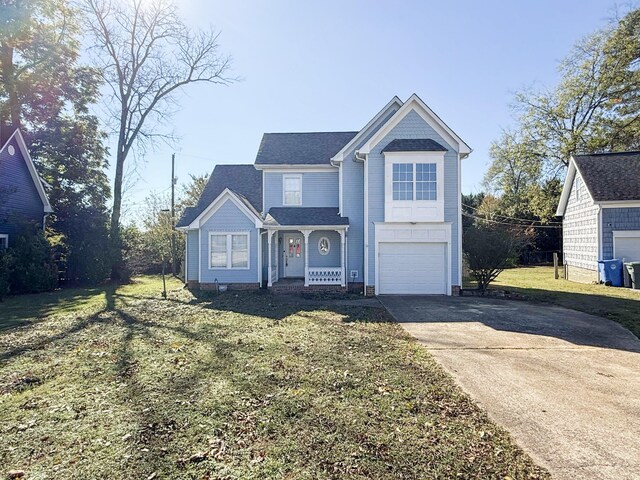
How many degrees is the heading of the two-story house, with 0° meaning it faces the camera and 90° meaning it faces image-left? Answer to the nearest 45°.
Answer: approximately 0°

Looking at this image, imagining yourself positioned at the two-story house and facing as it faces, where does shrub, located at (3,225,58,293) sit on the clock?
The shrub is roughly at 3 o'clock from the two-story house.

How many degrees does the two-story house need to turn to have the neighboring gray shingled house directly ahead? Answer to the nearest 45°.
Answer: approximately 90° to its left

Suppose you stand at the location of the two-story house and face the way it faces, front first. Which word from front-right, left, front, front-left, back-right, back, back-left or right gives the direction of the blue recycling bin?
left

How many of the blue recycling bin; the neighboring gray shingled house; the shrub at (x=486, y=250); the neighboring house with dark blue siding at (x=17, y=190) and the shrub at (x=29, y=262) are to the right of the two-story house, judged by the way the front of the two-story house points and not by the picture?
2

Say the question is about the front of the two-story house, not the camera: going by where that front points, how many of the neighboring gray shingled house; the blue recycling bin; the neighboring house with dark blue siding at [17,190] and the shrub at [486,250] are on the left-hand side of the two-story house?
3

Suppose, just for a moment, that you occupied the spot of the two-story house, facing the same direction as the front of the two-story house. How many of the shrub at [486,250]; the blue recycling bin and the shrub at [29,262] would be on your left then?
2

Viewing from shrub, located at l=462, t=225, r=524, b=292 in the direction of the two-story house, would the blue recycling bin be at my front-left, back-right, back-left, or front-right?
back-right

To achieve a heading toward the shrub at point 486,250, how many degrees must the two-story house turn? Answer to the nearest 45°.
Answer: approximately 90° to its left

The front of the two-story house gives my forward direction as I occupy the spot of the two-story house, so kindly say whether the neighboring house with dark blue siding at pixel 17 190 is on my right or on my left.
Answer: on my right
